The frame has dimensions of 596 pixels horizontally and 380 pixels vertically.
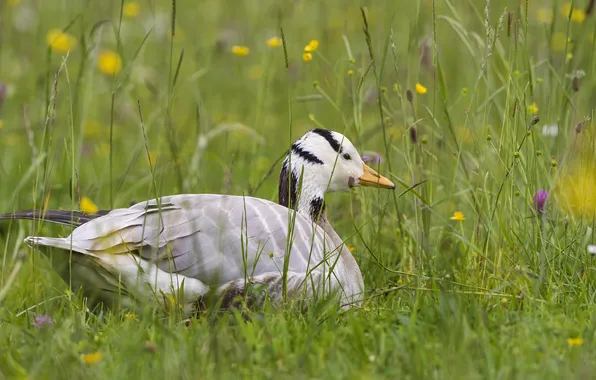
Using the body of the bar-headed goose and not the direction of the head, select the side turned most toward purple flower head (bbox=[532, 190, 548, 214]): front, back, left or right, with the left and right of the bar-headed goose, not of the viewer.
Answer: front

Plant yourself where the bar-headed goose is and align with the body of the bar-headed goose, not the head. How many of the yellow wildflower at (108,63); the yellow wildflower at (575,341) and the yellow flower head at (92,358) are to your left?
1

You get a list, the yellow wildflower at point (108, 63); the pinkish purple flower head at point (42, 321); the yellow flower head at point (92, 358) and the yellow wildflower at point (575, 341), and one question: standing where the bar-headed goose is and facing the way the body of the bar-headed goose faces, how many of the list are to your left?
1

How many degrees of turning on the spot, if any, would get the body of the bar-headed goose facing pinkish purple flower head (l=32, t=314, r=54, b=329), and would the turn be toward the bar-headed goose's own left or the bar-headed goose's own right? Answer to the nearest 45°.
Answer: approximately 135° to the bar-headed goose's own right

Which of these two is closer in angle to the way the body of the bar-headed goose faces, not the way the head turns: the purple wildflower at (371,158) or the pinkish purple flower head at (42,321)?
the purple wildflower

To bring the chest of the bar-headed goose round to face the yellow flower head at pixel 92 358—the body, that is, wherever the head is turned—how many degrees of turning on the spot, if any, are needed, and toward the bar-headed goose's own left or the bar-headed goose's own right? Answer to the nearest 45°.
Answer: approximately 90° to the bar-headed goose's own right

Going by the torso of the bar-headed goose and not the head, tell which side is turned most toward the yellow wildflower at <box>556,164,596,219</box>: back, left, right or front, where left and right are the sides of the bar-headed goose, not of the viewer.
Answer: front

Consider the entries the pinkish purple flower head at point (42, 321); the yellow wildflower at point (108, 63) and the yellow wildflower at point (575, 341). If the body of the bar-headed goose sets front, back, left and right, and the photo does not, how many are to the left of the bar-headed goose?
1

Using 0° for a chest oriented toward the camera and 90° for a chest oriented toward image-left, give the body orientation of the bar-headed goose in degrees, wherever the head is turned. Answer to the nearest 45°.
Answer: approximately 270°

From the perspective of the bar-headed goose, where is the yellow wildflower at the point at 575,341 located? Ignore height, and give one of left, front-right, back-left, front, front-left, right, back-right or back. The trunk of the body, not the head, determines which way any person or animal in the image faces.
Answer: front-right

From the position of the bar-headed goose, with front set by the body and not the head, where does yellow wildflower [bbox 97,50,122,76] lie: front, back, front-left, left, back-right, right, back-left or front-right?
left

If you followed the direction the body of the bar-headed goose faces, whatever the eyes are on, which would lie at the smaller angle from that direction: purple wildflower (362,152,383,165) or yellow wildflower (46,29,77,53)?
the purple wildflower

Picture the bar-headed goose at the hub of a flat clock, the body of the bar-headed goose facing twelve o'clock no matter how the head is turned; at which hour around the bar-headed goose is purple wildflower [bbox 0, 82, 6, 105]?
The purple wildflower is roughly at 8 o'clock from the bar-headed goose.

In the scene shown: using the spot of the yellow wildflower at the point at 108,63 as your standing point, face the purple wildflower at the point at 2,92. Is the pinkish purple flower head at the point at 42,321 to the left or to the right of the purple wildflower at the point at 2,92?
left
